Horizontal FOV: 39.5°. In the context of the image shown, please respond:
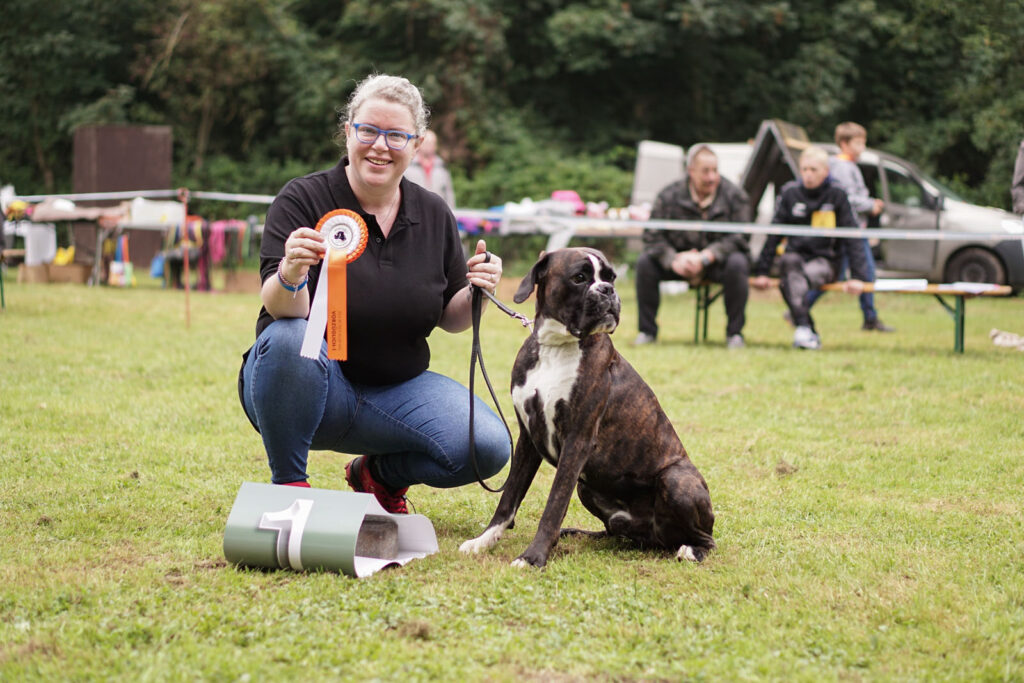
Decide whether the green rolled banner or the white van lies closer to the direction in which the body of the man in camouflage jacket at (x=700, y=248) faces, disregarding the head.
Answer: the green rolled banner

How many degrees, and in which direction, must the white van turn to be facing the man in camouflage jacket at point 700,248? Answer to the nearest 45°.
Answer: approximately 90° to its right

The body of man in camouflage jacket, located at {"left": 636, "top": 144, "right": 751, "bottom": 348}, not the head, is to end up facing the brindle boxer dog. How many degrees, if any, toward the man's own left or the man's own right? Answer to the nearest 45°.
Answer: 0° — they already face it

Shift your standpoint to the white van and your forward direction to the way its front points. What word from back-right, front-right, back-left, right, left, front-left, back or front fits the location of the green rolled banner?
right

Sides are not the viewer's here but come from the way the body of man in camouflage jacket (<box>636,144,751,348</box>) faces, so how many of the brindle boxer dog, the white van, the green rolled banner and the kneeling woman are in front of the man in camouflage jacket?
3

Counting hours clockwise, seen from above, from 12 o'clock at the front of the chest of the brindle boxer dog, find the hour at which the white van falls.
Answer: The white van is roughly at 5 o'clock from the brindle boxer dog.

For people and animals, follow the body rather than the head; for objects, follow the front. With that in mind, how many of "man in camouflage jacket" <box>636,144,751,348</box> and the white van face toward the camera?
1

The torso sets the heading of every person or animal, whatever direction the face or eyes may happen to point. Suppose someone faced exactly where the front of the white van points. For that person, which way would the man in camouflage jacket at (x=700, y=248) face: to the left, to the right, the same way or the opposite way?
to the right

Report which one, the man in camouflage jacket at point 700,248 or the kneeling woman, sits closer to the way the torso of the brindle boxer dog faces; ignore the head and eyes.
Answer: the kneeling woman

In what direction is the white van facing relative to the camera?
to the viewer's right

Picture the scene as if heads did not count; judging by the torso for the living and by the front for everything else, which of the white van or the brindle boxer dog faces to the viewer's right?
the white van

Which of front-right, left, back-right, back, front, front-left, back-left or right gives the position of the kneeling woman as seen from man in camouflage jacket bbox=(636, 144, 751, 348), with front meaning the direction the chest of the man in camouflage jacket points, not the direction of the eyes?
front

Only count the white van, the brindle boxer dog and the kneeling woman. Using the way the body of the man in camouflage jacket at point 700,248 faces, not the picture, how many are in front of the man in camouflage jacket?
2

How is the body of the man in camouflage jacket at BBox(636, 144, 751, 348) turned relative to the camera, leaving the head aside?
toward the camera

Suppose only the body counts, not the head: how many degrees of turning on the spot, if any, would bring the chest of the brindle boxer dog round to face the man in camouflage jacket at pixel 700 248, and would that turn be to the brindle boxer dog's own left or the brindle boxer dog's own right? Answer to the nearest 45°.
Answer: approximately 135° to the brindle boxer dog's own right
